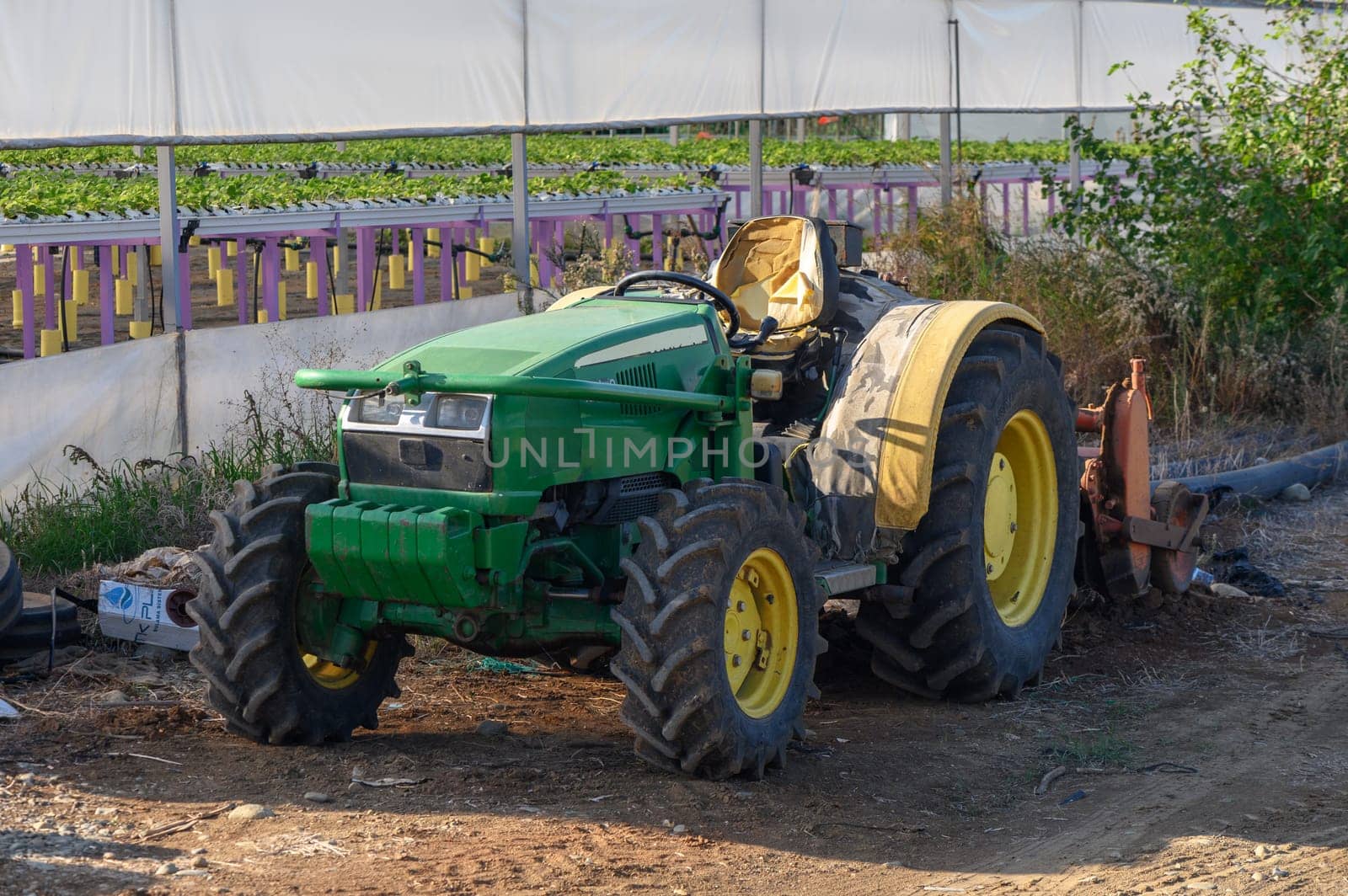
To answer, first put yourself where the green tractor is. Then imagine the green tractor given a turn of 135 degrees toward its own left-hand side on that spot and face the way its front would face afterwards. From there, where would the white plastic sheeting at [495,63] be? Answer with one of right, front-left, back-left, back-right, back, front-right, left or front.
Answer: left

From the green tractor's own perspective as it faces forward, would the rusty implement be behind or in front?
behind

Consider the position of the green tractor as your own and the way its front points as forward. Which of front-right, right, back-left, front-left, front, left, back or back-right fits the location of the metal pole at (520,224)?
back-right

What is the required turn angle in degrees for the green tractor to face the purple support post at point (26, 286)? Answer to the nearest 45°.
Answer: approximately 90° to its right

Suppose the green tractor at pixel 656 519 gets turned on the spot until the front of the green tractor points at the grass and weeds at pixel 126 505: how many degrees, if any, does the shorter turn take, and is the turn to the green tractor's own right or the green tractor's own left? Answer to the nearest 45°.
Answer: approximately 90° to the green tractor's own right

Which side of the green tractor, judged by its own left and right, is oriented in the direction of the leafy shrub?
back

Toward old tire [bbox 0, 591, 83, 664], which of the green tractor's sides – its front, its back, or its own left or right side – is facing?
right

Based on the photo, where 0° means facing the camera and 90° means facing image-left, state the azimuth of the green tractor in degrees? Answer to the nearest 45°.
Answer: approximately 45°
